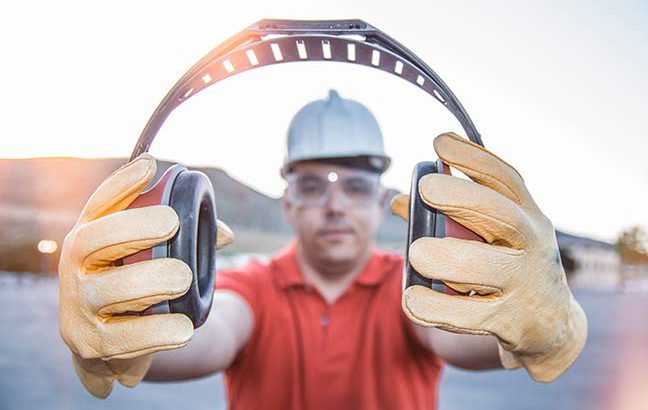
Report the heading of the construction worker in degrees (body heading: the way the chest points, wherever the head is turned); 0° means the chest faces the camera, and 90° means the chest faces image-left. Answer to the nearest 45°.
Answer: approximately 0°
